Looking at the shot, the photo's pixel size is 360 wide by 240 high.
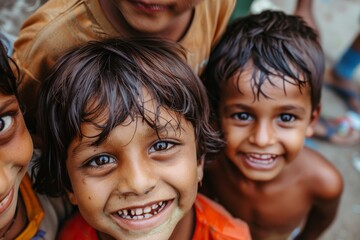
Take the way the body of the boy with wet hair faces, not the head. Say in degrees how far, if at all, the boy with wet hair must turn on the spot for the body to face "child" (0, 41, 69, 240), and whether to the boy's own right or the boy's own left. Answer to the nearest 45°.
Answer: approximately 45° to the boy's own right

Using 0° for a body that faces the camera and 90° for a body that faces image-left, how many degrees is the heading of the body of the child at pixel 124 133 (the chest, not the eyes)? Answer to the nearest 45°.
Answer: approximately 0°

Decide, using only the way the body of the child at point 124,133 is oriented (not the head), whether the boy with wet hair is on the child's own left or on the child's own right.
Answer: on the child's own left

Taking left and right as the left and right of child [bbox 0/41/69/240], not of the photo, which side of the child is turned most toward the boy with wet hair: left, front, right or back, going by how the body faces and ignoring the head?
left

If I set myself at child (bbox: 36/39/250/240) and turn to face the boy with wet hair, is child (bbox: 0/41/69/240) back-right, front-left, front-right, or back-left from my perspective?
back-left

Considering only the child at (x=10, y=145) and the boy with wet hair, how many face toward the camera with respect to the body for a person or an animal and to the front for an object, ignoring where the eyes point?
2
